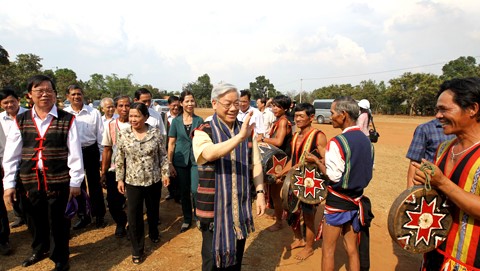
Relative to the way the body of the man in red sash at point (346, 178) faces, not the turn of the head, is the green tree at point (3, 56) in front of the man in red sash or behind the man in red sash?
in front

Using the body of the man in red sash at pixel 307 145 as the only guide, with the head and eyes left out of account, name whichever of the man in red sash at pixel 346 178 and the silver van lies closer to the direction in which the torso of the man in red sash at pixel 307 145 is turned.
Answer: the man in red sash

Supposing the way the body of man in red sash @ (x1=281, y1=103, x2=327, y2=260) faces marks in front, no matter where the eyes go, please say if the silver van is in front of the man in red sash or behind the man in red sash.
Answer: behind

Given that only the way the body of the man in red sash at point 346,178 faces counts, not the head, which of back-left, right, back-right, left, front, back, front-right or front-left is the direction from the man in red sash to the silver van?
front-right

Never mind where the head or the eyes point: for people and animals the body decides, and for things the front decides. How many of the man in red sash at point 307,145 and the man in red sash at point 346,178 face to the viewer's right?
0

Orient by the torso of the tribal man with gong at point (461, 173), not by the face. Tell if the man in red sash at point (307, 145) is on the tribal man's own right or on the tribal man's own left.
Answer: on the tribal man's own right

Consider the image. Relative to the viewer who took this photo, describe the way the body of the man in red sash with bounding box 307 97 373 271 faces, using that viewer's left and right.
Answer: facing away from the viewer and to the left of the viewer

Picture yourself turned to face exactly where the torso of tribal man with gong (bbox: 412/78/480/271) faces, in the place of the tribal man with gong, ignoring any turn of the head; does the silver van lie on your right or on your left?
on your right

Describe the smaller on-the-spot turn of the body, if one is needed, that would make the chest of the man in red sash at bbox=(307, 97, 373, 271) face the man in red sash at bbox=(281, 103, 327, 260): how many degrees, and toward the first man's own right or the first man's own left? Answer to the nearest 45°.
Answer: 0° — they already face them

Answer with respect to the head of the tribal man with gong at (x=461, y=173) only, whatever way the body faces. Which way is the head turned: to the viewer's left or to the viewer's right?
to the viewer's left

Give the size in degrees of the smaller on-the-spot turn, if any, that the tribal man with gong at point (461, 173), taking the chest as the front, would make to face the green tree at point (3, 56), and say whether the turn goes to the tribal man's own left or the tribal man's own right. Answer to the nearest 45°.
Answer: approximately 45° to the tribal man's own right

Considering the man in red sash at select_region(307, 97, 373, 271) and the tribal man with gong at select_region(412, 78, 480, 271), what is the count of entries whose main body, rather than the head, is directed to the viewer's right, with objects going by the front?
0

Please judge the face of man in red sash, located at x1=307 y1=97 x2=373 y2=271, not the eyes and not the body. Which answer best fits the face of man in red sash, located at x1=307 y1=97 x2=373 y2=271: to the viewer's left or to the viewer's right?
to the viewer's left

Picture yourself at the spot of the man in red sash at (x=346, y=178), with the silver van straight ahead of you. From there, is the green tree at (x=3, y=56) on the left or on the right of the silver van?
left

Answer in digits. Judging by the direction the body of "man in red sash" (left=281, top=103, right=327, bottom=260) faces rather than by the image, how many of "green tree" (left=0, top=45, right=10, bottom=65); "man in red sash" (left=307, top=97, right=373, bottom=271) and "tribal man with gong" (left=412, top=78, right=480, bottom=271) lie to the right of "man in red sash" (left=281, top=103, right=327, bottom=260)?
1
